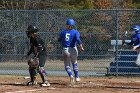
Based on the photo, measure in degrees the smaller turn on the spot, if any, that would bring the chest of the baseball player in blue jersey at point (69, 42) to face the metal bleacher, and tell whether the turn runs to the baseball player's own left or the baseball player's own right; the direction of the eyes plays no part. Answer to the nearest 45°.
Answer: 0° — they already face it

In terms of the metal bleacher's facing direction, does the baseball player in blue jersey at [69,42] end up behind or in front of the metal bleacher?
in front

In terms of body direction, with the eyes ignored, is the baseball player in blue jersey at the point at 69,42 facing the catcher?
no

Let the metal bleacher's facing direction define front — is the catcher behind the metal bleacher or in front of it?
in front

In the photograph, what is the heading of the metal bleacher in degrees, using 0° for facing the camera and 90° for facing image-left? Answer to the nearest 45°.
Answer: approximately 45°

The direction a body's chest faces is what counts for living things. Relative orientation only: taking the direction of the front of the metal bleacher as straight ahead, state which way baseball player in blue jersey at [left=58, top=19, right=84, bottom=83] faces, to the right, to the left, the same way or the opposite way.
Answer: the opposite way

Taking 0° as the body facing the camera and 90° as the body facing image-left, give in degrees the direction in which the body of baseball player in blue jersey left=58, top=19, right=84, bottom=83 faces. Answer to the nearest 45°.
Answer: approximately 225°
